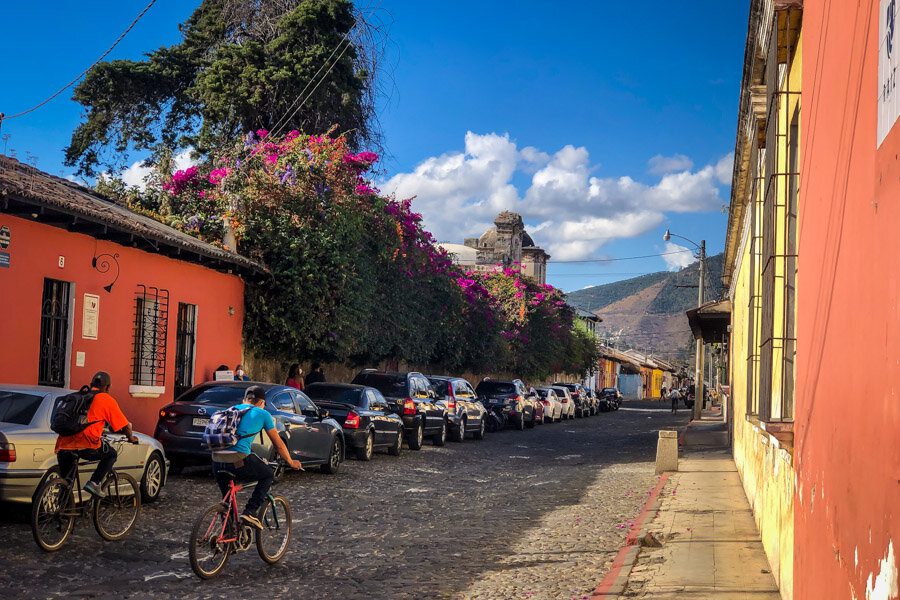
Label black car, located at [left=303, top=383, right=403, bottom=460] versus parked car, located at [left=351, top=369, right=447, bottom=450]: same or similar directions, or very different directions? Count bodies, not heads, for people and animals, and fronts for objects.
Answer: same or similar directions

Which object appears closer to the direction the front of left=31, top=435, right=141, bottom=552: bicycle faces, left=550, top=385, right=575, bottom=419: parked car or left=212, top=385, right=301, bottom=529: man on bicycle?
the parked car

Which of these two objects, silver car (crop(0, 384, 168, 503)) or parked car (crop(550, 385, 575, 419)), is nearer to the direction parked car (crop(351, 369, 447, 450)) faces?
the parked car

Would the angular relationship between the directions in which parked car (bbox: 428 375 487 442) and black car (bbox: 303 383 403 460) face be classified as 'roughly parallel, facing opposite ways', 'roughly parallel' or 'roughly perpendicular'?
roughly parallel

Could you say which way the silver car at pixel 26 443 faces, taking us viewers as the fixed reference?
facing away from the viewer and to the right of the viewer

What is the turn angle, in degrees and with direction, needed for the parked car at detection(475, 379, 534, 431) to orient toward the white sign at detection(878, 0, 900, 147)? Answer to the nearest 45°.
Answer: approximately 135° to its right

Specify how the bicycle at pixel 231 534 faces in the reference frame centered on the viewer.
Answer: facing away from the viewer and to the right of the viewer

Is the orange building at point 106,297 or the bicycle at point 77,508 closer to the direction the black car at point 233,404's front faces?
the orange building

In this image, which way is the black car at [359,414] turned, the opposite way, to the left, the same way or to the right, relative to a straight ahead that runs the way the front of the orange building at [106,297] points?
to the left

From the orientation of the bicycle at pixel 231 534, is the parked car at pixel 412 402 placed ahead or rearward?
ahead

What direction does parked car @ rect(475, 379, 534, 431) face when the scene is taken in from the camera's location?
facing away from the viewer and to the right of the viewer

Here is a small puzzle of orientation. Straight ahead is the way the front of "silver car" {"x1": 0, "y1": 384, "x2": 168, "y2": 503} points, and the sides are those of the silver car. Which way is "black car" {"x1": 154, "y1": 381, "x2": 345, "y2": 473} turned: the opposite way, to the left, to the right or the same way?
the same way

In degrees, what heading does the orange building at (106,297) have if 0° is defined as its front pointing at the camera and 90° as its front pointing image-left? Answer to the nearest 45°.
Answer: approximately 315°

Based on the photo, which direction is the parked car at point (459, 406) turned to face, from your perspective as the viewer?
facing away from the viewer and to the right of the viewer

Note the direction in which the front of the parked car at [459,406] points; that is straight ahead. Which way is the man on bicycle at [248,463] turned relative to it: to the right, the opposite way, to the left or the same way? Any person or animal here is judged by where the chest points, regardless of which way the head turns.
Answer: the same way

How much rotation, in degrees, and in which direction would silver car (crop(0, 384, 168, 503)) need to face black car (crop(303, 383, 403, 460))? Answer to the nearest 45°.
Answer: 0° — it already faces it

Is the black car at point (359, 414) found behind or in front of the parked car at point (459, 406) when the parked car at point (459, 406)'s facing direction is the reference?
behind

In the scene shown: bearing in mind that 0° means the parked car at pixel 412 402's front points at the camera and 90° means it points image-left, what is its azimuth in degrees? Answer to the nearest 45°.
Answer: approximately 225°

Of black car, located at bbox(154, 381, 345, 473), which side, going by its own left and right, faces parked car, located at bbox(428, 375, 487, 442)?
front

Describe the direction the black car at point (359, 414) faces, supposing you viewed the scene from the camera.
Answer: facing away from the viewer and to the right of the viewer

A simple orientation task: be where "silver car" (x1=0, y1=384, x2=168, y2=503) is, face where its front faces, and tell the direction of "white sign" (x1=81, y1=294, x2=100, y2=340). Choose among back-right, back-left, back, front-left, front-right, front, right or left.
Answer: front-left

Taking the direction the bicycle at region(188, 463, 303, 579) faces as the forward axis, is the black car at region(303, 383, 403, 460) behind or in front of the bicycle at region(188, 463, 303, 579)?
in front

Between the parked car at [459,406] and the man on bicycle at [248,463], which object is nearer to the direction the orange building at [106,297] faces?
the man on bicycle

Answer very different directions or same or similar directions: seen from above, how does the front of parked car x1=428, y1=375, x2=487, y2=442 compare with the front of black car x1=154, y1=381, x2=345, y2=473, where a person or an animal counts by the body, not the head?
same or similar directions
